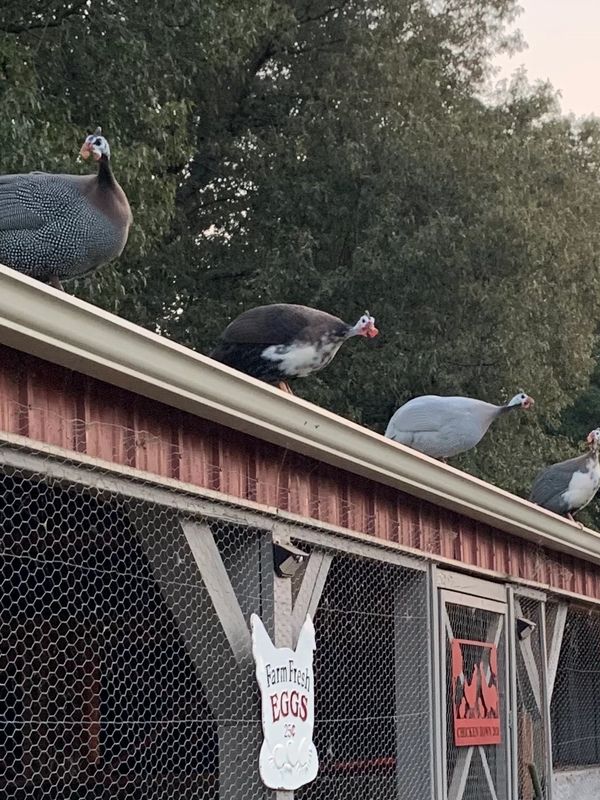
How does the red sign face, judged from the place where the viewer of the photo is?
facing the viewer and to the right of the viewer

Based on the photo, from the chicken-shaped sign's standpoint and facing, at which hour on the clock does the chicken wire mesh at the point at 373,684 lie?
The chicken wire mesh is roughly at 8 o'clock from the chicken-shaped sign.

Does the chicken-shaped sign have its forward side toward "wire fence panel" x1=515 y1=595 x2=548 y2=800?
no

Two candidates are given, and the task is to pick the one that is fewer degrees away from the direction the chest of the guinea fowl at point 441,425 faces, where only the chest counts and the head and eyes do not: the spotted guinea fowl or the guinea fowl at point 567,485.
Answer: the guinea fowl

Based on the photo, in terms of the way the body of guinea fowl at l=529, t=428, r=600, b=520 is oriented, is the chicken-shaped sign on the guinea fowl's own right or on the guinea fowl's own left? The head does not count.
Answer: on the guinea fowl's own right

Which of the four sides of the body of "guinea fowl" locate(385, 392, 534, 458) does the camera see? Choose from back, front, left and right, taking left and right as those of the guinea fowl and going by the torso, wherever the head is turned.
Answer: right

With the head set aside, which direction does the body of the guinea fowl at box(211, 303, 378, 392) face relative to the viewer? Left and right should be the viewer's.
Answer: facing to the right of the viewer

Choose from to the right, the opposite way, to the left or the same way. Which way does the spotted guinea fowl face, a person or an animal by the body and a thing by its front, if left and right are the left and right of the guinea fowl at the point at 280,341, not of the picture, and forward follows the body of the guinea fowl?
the same way

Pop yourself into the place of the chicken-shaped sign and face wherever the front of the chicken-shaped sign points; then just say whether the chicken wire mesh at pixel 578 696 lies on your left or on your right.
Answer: on your left

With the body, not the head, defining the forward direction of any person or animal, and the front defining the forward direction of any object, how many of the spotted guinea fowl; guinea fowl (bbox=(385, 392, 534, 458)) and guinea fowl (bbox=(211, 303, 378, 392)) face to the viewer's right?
3

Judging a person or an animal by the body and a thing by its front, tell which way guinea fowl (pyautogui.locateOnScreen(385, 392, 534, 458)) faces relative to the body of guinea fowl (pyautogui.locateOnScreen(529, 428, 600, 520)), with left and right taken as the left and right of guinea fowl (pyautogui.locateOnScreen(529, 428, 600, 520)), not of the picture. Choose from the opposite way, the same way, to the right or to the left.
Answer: the same way

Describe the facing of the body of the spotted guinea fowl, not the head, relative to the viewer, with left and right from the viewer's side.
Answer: facing to the right of the viewer

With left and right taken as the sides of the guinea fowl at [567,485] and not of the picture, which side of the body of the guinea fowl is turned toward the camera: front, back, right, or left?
right
